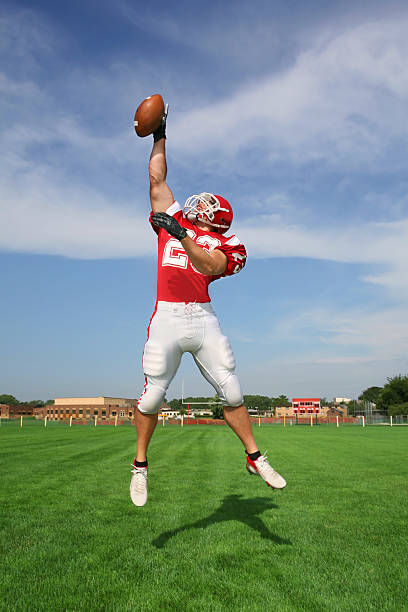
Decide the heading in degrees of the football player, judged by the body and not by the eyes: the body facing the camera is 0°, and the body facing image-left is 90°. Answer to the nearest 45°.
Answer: approximately 0°
